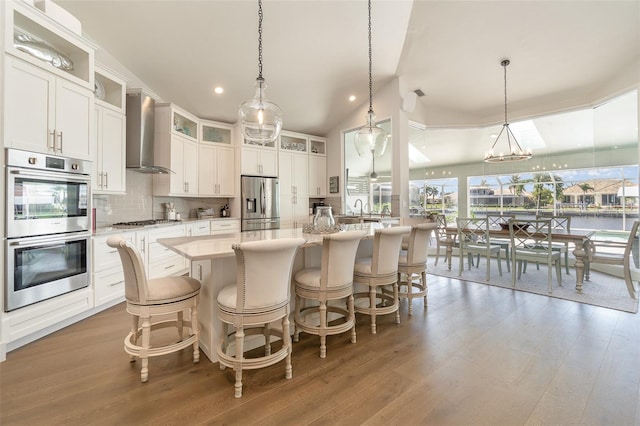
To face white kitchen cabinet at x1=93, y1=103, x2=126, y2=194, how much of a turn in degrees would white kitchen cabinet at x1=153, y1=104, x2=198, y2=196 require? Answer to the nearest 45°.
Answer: approximately 90° to its right

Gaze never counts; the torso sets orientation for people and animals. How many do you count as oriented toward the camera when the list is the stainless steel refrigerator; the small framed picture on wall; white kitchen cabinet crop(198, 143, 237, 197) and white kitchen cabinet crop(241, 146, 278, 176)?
4

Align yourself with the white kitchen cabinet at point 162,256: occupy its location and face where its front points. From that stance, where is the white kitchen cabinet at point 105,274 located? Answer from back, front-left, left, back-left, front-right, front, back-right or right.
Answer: right

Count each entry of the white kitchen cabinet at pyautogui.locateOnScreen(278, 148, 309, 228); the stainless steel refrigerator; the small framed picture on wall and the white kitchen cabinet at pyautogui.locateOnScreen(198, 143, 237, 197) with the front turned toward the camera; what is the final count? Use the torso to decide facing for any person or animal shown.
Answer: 4

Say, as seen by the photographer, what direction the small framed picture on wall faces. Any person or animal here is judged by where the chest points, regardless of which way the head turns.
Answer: facing the viewer

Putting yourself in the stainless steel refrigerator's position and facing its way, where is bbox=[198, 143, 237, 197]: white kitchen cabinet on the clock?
The white kitchen cabinet is roughly at 3 o'clock from the stainless steel refrigerator.

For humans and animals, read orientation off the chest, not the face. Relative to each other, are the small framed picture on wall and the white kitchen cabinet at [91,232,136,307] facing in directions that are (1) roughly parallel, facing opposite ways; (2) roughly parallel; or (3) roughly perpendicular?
roughly perpendicular

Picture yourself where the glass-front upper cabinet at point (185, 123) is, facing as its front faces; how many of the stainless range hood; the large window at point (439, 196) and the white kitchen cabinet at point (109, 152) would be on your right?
2

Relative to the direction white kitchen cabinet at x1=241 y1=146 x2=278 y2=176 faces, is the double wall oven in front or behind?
in front

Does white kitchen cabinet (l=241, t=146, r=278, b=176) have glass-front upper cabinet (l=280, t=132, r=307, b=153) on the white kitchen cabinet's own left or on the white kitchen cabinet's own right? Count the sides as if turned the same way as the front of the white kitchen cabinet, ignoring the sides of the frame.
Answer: on the white kitchen cabinet's own left

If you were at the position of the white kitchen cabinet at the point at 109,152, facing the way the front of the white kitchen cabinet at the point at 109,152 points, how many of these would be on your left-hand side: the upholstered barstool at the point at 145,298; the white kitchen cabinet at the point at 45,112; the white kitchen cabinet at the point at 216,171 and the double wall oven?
1

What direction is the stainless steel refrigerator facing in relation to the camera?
toward the camera

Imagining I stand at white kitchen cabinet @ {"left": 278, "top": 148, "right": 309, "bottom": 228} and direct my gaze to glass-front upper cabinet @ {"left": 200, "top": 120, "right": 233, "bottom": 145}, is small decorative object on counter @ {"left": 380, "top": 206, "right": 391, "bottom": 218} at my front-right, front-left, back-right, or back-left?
back-left

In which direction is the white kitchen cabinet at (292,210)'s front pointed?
toward the camera
